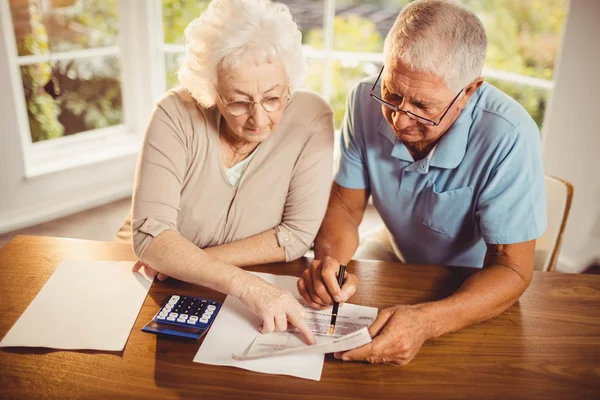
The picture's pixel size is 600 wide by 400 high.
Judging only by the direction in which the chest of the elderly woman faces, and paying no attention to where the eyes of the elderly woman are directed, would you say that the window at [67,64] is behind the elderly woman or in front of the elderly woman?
behind

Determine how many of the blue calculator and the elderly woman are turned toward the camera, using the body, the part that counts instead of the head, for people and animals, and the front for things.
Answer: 1

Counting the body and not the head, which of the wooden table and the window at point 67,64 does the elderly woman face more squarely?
the wooden table

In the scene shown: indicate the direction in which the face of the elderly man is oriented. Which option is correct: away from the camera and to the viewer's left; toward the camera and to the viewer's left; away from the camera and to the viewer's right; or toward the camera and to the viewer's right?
toward the camera and to the viewer's left

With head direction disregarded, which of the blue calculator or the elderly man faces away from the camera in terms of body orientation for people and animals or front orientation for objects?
the blue calculator

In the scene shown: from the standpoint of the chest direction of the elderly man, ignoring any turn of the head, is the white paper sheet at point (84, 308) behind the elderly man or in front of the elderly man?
in front

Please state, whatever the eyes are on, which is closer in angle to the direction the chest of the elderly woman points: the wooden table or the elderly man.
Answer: the wooden table

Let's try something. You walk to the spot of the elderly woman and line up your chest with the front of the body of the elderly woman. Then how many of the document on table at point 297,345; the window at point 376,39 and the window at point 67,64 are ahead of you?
1

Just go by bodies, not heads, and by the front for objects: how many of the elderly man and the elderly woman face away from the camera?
0

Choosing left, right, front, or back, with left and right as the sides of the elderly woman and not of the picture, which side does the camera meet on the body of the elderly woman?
front

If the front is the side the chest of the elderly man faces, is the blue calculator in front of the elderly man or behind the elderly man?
in front

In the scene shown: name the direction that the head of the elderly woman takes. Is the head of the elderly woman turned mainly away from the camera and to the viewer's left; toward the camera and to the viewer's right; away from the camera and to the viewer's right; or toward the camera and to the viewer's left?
toward the camera and to the viewer's right
